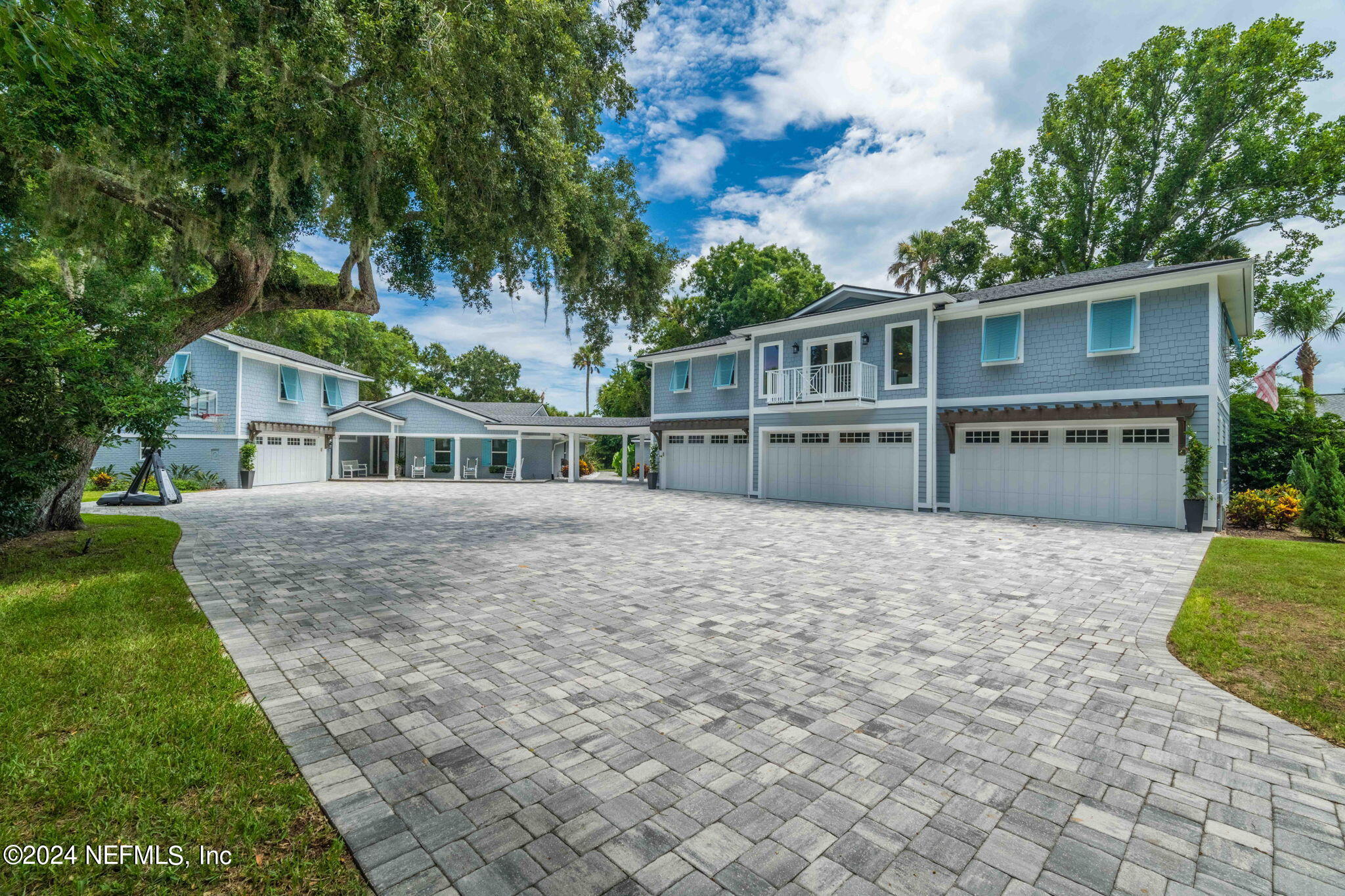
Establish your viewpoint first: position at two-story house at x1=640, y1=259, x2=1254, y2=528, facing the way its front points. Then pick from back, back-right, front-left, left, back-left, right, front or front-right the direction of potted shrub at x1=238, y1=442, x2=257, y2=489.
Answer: front-right

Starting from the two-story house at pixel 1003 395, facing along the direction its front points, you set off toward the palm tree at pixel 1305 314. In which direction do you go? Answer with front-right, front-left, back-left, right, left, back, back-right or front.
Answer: back

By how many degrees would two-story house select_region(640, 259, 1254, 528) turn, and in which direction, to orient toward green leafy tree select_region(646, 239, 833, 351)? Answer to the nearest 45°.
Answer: approximately 90° to its right

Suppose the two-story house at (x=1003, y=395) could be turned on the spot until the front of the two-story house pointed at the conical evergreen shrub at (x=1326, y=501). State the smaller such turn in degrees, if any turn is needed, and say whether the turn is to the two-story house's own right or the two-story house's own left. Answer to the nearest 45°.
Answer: approximately 90° to the two-story house's own left

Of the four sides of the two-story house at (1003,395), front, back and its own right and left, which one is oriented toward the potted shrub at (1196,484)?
left

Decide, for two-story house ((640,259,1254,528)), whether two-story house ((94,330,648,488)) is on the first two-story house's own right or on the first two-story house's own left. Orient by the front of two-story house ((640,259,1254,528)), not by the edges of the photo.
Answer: on the first two-story house's own right

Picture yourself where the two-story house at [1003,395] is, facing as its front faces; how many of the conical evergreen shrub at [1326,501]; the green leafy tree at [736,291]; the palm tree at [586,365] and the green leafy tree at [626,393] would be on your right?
3

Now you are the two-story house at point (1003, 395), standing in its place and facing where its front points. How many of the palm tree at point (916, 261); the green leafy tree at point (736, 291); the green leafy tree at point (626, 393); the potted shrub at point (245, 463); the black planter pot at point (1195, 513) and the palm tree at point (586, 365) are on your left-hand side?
1

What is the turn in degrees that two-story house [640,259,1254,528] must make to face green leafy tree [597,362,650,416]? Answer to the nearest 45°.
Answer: approximately 90° to its right

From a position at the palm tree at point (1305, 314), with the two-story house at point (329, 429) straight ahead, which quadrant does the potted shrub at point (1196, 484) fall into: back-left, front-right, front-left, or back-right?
front-left

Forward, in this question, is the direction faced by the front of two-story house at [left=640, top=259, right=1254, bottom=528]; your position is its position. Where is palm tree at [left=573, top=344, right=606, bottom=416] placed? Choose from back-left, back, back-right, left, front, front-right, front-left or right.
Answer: right

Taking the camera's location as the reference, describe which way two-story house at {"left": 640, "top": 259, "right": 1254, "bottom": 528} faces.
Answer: facing the viewer and to the left of the viewer

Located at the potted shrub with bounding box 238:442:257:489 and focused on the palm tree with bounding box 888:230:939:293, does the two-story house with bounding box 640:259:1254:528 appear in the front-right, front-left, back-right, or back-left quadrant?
front-right

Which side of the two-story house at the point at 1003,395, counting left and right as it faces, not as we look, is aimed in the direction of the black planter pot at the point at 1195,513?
left

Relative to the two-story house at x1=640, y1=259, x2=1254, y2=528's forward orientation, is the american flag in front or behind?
behind
